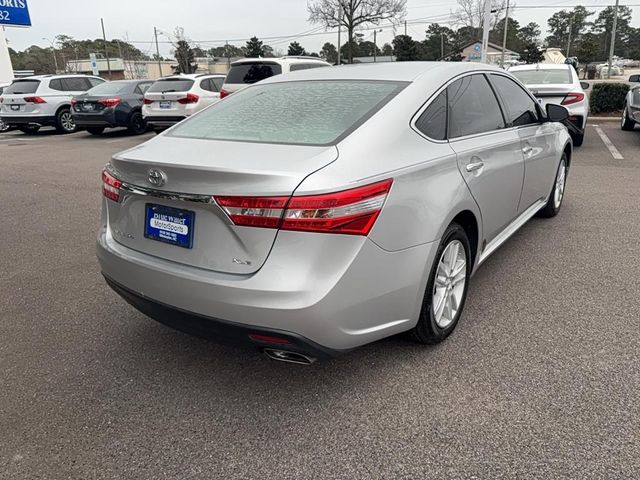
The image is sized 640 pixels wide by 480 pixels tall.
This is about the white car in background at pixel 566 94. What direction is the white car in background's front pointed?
away from the camera

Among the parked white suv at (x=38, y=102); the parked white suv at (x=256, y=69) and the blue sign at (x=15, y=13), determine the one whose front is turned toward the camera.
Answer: the blue sign

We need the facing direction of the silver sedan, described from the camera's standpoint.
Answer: facing away from the viewer and to the right of the viewer

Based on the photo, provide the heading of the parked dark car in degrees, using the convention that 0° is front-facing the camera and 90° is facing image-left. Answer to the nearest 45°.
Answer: approximately 225°

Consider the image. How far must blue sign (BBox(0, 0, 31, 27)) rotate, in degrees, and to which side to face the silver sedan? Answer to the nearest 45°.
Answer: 0° — it already faces it

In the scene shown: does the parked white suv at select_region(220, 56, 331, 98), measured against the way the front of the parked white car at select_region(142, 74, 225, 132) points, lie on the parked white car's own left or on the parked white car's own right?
on the parked white car's own right

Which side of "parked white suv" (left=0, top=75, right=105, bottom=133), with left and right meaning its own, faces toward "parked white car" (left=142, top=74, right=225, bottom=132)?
right

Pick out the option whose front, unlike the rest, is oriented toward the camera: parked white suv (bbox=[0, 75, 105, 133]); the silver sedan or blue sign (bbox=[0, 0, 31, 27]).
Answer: the blue sign

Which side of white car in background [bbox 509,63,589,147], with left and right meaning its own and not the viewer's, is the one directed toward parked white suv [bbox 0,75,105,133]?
left

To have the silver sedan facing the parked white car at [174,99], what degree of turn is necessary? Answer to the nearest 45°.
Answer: approximately 45° to its left

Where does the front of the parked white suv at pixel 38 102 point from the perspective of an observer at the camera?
facing away from the viewer and to the right of the viewer

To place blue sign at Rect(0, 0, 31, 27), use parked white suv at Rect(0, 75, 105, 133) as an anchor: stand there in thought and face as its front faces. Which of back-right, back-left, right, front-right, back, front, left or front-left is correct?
front-left

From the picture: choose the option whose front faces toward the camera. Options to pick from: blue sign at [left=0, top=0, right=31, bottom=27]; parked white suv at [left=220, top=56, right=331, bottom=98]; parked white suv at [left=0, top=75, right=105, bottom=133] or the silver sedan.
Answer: the blue sign

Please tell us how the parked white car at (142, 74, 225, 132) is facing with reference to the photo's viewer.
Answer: facing away from the viewer and to the right of the viewer
